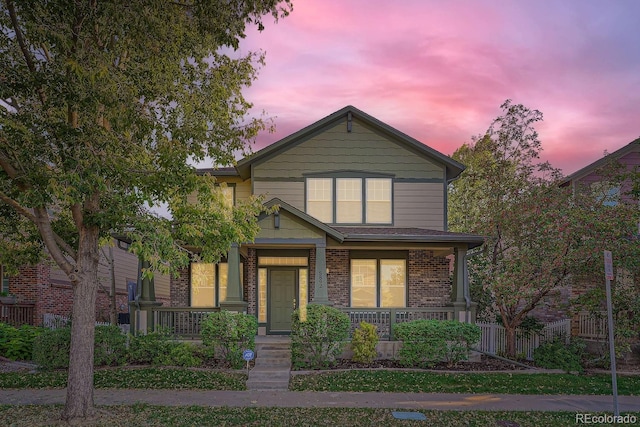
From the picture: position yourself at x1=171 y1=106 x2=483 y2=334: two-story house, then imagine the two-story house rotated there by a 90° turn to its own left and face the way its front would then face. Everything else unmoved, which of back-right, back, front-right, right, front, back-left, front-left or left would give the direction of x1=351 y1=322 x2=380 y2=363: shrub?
right

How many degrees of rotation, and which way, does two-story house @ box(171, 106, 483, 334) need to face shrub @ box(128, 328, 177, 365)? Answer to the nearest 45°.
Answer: approximately 45° to its right

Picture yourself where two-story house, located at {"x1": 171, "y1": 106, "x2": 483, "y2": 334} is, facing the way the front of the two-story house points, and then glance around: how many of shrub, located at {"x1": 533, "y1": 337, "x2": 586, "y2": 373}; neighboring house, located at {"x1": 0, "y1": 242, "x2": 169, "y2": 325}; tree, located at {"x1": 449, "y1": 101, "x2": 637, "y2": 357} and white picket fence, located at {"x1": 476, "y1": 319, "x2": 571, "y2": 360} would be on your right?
1

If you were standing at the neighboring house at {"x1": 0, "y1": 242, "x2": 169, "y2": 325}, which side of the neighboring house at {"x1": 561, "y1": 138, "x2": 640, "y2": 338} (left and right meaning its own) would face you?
right

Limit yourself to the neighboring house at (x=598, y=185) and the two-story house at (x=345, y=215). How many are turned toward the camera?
2

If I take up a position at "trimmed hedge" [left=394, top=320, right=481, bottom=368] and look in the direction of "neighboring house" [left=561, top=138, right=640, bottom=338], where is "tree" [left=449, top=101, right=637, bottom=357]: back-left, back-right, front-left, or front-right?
front-right

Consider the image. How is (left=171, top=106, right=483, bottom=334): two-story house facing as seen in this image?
toward the camera

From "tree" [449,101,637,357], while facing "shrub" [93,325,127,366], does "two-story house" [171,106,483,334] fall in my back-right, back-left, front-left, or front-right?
front-right

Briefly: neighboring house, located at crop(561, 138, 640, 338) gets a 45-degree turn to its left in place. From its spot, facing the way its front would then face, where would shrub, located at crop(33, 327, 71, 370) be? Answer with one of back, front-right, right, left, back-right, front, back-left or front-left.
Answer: right

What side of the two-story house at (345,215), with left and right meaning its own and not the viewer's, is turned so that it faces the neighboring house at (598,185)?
left

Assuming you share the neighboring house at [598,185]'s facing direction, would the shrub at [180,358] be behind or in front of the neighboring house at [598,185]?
in front

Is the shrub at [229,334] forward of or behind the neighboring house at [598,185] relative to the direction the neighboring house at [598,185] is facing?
forward

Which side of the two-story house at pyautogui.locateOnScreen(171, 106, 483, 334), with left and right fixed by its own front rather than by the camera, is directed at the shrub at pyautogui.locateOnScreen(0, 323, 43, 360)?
right

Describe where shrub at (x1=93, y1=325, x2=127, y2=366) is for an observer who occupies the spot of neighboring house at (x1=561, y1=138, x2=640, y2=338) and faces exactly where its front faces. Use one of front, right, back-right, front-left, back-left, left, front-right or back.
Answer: front-right
